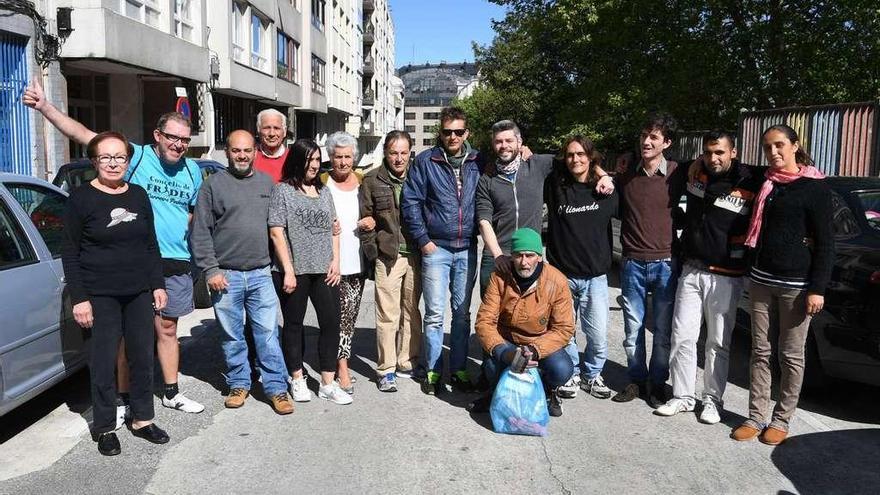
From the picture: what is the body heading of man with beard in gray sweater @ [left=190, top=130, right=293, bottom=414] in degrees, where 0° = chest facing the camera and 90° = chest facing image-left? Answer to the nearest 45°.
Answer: approximately 0°

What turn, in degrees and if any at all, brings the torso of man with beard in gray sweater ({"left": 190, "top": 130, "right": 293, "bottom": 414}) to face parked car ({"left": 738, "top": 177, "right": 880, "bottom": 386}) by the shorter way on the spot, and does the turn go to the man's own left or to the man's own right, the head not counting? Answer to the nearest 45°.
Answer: approximately 90° to the man's own left

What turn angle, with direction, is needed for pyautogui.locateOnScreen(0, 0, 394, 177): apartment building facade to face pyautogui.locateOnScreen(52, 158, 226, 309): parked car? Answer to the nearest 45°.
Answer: approximately 45° to its right

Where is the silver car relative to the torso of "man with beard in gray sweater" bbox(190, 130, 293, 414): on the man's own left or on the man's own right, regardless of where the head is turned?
on the man's own right

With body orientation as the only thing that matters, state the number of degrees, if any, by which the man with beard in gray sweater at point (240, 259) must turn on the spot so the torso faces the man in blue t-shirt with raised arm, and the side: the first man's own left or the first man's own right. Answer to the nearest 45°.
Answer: approximately 90° to the first man's own right

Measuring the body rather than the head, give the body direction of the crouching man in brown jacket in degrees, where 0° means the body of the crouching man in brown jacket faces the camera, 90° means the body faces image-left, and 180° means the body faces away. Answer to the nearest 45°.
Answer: approximately 0°

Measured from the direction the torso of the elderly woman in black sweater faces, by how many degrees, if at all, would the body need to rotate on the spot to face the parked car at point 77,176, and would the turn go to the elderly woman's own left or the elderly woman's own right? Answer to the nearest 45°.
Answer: approximately 180°

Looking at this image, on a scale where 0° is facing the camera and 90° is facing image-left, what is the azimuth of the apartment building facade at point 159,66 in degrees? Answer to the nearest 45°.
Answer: approximately 315°

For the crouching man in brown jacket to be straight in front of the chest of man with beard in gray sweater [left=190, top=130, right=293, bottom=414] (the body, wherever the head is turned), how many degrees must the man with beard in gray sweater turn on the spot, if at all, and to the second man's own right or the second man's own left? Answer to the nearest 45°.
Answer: approximately 90° to the second man's own left

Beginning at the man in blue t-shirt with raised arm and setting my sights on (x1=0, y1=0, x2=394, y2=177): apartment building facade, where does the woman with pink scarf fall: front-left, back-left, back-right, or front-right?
back-right

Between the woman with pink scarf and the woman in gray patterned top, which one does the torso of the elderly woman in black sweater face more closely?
the woman with pink scarf
